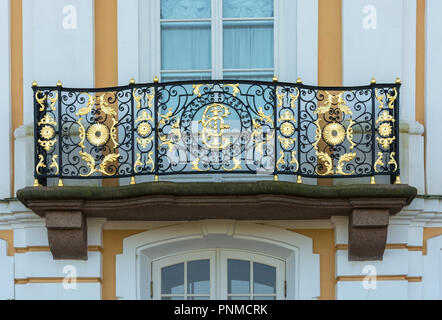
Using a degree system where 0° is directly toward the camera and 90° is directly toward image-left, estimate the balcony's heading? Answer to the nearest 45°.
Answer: approximately 0°
